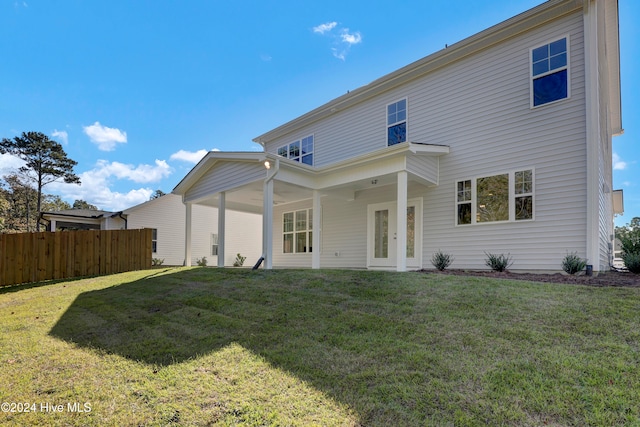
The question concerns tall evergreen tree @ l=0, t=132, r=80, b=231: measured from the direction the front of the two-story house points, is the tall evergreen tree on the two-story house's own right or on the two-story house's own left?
on the two-story house's own left

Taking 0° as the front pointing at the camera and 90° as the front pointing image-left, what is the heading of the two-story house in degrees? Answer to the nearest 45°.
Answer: approximately 225°

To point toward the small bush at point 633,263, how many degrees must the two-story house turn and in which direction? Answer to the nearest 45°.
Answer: approximately 45° to its right

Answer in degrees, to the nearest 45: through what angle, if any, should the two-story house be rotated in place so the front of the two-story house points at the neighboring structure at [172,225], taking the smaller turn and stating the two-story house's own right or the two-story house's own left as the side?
approximately 90° to the two-story house's own left

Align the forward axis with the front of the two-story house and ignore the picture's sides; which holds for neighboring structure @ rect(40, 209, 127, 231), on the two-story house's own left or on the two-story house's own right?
on the two-story house's own left
